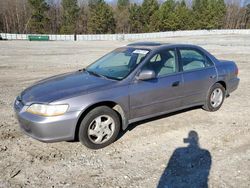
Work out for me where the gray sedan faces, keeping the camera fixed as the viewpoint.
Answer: facing the viewer and to the left of the viewer
